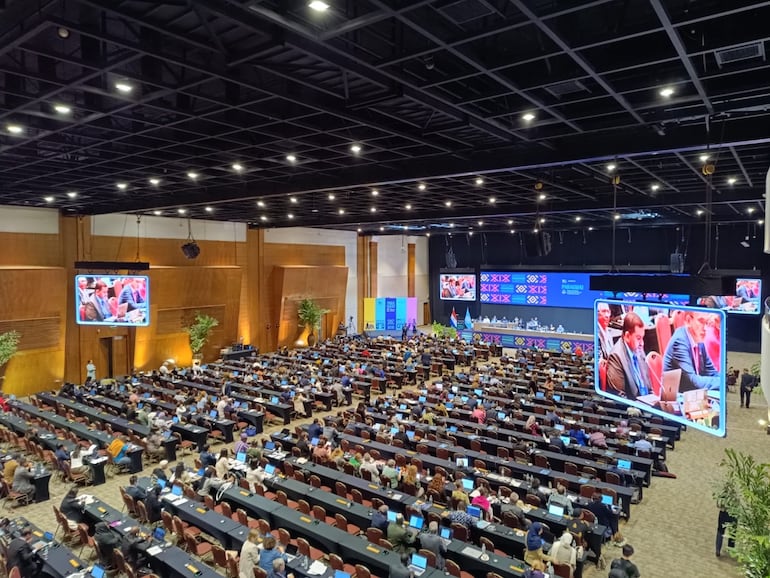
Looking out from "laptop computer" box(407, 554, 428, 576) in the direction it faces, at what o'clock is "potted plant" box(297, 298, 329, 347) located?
The potted plant is roughly at 4 o'clock from the laptop computer.

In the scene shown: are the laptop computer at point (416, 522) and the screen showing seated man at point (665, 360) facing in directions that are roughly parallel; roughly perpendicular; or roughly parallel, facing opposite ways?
roughly parallel

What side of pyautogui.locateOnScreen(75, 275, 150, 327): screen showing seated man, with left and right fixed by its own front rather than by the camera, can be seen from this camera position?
front

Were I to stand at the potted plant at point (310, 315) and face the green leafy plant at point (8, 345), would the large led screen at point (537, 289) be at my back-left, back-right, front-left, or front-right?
back-left

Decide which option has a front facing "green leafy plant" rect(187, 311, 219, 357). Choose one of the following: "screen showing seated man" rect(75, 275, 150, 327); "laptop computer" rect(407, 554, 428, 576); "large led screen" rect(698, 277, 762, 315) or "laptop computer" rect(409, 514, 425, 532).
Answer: the large led screen

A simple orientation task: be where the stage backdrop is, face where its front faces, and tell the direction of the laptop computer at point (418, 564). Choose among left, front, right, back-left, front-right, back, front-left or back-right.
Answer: front

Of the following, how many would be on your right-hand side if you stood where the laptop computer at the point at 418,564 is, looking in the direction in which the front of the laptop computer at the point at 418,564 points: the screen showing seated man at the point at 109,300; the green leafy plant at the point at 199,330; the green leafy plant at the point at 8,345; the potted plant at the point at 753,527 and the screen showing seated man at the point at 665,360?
3

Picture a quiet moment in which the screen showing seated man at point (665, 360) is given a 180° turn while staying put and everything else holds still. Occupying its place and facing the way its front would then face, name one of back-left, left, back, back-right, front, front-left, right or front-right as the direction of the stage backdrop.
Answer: left

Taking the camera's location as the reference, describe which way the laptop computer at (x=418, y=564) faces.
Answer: facing the viewer and to the left of the viewer

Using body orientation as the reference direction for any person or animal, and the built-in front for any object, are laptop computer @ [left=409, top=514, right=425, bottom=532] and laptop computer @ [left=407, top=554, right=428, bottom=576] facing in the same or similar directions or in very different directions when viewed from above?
same or similar directions

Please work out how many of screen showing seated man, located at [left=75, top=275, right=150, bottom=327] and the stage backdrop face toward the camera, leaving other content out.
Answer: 2

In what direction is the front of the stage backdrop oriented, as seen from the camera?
facing the viewer

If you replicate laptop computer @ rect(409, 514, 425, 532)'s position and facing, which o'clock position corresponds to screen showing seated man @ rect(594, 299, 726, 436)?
The screen showing seated man is roughly at 8 o'clock from the laptop computer.

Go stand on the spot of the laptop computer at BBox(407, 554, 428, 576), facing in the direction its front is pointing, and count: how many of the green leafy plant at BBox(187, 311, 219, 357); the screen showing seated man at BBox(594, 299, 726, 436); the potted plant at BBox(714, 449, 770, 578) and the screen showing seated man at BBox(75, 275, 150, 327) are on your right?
2

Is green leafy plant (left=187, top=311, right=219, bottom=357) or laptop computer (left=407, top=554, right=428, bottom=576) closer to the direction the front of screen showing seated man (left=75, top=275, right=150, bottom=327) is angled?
the laptop computer

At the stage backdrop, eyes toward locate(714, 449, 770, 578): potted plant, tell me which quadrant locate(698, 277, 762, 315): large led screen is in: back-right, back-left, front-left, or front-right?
front-left

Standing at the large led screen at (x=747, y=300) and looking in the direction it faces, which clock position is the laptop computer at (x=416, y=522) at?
The laptop computer is roughly at 11 o'clock from the large led screen.

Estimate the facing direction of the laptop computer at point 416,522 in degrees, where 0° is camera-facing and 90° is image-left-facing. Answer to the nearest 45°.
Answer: approximately 45°
